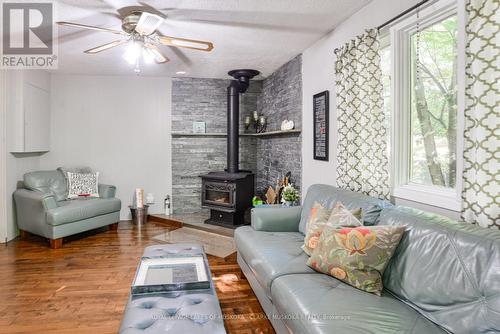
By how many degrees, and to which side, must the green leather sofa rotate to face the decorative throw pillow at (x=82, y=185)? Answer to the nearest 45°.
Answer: approximately 90° to its right

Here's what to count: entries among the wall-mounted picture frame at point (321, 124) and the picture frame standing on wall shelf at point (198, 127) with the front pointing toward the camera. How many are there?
1

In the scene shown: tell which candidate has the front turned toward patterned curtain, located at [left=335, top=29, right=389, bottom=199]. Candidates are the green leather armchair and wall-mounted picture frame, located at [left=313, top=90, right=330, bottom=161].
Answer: the green leather armchair

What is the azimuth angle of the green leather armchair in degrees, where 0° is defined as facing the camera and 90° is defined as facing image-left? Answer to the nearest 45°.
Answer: approximately 315°

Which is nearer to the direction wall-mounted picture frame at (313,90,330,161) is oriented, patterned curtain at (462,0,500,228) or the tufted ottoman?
the tufted ottoman

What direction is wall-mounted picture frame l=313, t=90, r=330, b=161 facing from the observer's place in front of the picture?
facing to the left of the viewer

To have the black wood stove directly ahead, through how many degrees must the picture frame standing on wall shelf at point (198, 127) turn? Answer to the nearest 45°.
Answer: approximately 45° to its left

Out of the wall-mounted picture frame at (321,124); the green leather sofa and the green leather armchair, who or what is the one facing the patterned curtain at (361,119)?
the green leather armchair

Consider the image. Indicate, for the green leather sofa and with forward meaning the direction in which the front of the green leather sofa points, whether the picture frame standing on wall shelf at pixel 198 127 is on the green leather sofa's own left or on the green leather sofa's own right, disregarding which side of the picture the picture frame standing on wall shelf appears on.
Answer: on the green leather sofa's own right

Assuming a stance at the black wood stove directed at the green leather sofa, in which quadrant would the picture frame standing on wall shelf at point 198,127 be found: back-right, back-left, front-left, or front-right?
back-right

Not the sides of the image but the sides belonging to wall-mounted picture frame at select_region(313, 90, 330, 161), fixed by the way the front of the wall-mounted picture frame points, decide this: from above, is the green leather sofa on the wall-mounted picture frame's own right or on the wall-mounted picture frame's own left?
on the wall-mounted picture frame's own left

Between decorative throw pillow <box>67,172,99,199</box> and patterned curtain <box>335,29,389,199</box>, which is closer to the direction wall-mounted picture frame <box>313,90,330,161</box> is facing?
the decorative throw pillow
